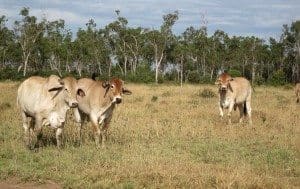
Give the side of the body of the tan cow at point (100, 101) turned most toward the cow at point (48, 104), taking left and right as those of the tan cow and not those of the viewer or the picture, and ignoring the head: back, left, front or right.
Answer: right

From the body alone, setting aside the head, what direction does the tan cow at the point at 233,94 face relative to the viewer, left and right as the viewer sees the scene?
facing the viewer and to the left of the viewer

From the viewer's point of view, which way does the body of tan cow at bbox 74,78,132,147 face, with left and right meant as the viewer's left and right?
facing the viewer and to the right of the viewer

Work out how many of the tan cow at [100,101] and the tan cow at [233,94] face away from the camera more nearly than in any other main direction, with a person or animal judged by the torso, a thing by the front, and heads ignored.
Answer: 0

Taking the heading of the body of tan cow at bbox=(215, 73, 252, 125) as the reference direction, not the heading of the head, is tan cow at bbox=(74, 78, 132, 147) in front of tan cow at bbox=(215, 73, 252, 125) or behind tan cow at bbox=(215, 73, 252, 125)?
in front

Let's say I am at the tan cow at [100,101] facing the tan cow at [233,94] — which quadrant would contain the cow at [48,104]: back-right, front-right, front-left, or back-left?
back-left

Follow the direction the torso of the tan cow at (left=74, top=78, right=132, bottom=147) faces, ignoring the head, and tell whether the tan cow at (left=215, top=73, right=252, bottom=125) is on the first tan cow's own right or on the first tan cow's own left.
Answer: on the first tan cow's own left
